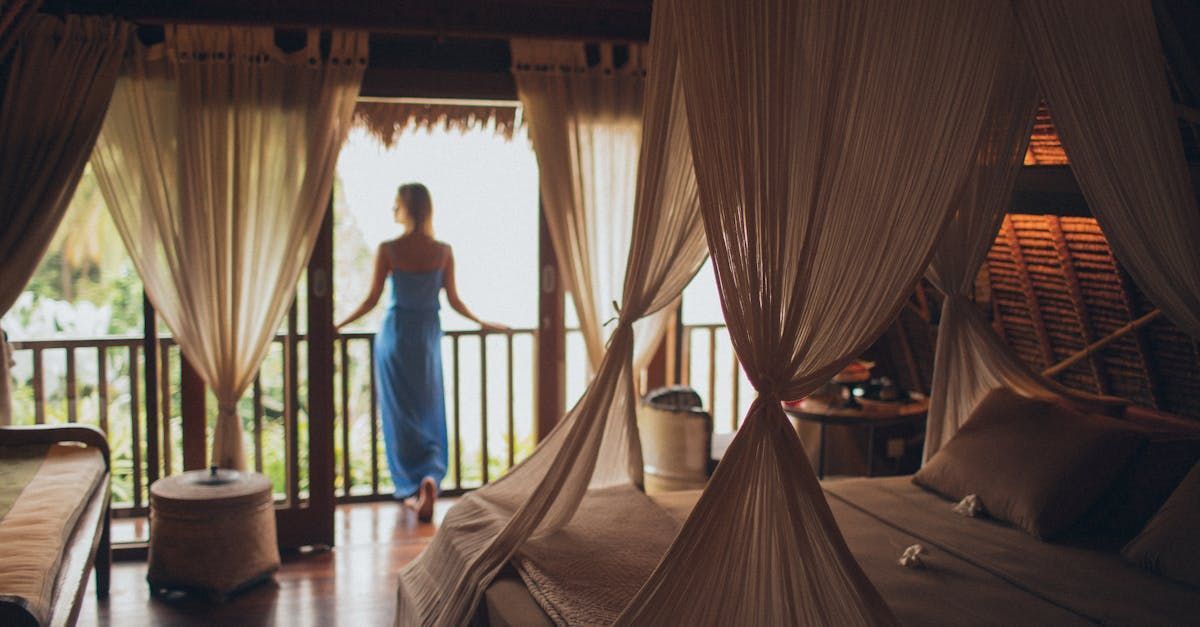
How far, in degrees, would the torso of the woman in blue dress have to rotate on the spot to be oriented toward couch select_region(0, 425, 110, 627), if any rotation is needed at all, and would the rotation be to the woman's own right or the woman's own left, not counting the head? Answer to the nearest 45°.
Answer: approximately 135° to the woman's own left

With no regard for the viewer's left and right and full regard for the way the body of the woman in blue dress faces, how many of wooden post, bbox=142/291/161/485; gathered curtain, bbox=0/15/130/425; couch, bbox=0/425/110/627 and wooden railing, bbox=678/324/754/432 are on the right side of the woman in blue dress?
1

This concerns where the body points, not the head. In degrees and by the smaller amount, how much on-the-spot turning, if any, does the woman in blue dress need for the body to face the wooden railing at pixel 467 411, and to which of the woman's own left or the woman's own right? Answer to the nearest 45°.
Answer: approximately 45° to the woman's own right

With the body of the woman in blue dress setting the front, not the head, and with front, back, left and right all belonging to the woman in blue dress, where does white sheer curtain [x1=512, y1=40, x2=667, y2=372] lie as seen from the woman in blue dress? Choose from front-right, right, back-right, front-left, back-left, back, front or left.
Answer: back-right

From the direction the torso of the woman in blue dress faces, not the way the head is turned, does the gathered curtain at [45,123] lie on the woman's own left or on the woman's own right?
on the woman's own left

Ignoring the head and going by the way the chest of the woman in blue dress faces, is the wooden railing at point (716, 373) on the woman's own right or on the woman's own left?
on the woman's own right

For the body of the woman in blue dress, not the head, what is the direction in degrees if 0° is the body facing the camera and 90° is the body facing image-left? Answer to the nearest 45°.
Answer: approximately 180°

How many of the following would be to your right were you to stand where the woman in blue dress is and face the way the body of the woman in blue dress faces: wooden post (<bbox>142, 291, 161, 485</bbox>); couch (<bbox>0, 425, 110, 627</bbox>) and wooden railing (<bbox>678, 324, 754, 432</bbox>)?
1

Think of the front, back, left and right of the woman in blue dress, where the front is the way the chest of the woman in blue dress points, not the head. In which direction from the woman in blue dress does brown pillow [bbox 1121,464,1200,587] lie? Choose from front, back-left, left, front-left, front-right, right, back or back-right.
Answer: back-right

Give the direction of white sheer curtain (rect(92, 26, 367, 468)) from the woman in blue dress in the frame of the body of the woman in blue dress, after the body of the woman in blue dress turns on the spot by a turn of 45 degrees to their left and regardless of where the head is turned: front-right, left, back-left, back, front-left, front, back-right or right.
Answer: left

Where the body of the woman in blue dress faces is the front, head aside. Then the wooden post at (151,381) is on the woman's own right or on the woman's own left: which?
on the woman's own left

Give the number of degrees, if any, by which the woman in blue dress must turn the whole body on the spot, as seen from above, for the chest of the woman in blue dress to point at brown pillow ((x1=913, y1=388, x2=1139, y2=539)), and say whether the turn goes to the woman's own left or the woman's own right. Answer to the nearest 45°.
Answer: approximately 135° to the woman's own right
